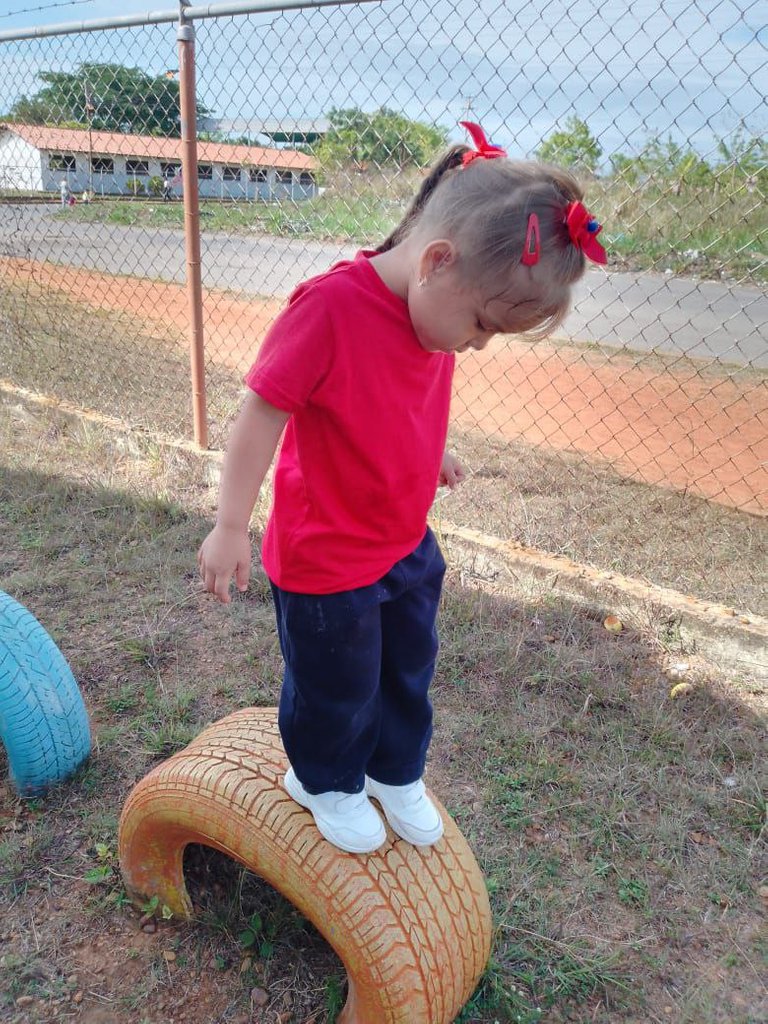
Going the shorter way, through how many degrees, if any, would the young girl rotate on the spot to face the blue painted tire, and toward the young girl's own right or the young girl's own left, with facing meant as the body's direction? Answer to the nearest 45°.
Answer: approximately 180°

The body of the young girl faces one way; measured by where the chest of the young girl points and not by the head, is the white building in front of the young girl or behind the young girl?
behind

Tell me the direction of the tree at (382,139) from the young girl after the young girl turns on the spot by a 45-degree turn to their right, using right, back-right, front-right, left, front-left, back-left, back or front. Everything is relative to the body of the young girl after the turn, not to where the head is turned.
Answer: back

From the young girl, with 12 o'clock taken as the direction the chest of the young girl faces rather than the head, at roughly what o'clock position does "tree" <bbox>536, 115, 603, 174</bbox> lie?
The tree is roughly at 8 o'clock from the young girl.

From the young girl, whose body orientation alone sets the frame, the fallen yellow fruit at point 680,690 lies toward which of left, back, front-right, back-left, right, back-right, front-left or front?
left

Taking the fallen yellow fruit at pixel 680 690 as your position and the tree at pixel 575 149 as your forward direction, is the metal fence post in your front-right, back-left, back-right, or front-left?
front-left

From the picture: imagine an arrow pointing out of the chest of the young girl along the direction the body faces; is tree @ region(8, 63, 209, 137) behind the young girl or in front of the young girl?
behind

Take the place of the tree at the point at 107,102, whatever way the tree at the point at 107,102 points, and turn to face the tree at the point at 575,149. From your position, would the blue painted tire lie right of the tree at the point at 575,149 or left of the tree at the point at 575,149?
right

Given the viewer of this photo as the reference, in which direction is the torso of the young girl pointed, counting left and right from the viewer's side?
facing the viewer and to the right of the viewer
